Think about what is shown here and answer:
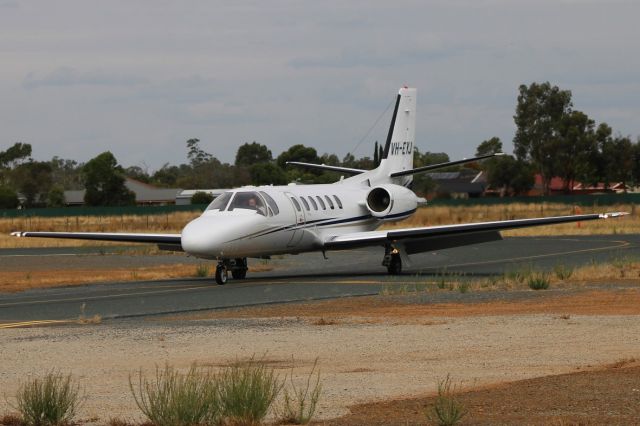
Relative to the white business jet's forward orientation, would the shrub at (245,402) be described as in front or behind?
in front

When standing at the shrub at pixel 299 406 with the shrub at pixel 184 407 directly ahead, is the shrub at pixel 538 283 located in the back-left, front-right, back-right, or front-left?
back-right

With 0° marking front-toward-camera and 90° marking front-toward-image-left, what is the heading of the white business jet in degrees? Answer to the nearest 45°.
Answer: approximately 45°

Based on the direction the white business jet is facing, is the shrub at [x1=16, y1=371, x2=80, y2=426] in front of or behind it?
in front

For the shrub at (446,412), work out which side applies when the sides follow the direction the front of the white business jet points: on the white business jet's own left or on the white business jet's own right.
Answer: on the white business jet's own left

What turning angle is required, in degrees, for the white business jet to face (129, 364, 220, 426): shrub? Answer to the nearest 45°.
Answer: approximately 45° to its left

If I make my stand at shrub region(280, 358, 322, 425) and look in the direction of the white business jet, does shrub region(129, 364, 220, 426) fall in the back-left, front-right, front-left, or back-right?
back-left

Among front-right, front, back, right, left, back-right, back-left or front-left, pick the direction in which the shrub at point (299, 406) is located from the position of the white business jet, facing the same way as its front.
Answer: front-left

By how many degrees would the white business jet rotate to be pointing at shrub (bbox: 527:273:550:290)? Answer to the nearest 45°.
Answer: approximately 90° to its left
